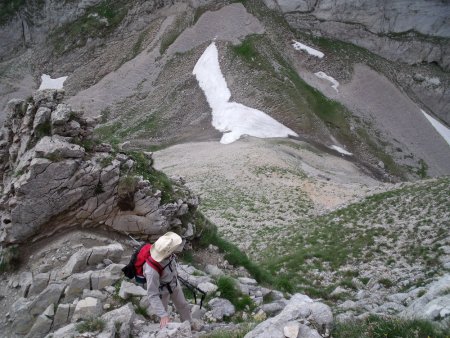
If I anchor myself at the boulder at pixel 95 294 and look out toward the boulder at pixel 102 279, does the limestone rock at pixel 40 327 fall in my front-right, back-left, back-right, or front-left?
back-left

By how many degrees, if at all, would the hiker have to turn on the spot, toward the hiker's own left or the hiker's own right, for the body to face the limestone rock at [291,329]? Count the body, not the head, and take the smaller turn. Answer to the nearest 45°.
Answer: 0° — they already face it

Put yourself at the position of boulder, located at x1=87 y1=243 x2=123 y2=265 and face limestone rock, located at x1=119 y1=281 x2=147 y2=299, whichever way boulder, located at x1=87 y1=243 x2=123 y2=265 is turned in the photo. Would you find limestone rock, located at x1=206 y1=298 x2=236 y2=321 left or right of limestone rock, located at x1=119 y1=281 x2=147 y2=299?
left

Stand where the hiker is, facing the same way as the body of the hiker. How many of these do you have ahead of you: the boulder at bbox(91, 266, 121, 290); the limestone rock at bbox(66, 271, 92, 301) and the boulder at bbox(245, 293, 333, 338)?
1

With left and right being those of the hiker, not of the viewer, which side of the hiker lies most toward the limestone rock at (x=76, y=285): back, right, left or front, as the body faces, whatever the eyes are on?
back

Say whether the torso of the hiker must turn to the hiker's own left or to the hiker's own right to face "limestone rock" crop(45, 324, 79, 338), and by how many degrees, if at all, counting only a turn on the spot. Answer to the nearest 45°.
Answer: approximately 135° to the hiker's own right

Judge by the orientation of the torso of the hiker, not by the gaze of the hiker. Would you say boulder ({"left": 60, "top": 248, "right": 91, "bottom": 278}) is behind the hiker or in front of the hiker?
behind

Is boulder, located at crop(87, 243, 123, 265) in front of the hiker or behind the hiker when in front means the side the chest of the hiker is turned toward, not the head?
behind

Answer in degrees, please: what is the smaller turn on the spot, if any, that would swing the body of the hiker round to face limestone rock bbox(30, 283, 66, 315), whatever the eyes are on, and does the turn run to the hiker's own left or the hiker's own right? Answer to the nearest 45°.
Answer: approximately 180°

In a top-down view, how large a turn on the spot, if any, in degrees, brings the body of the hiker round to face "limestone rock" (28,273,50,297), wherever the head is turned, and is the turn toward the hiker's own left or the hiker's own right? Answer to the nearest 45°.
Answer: approximately 180°

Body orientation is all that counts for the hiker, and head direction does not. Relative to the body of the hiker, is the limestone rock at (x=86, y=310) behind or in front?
behind

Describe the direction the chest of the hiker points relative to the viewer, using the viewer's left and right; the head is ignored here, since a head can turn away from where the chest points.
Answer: facing the viewer and to the right of the viewer
